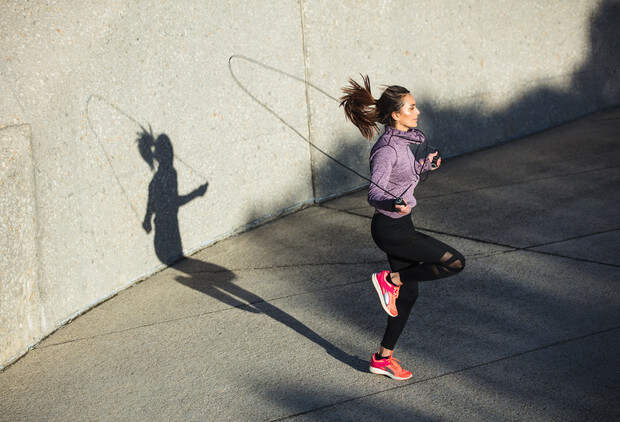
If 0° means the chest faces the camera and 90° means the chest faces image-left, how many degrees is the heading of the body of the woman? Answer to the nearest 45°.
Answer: approximately 270°

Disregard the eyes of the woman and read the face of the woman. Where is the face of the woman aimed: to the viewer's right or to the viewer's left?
to the viewer's right
